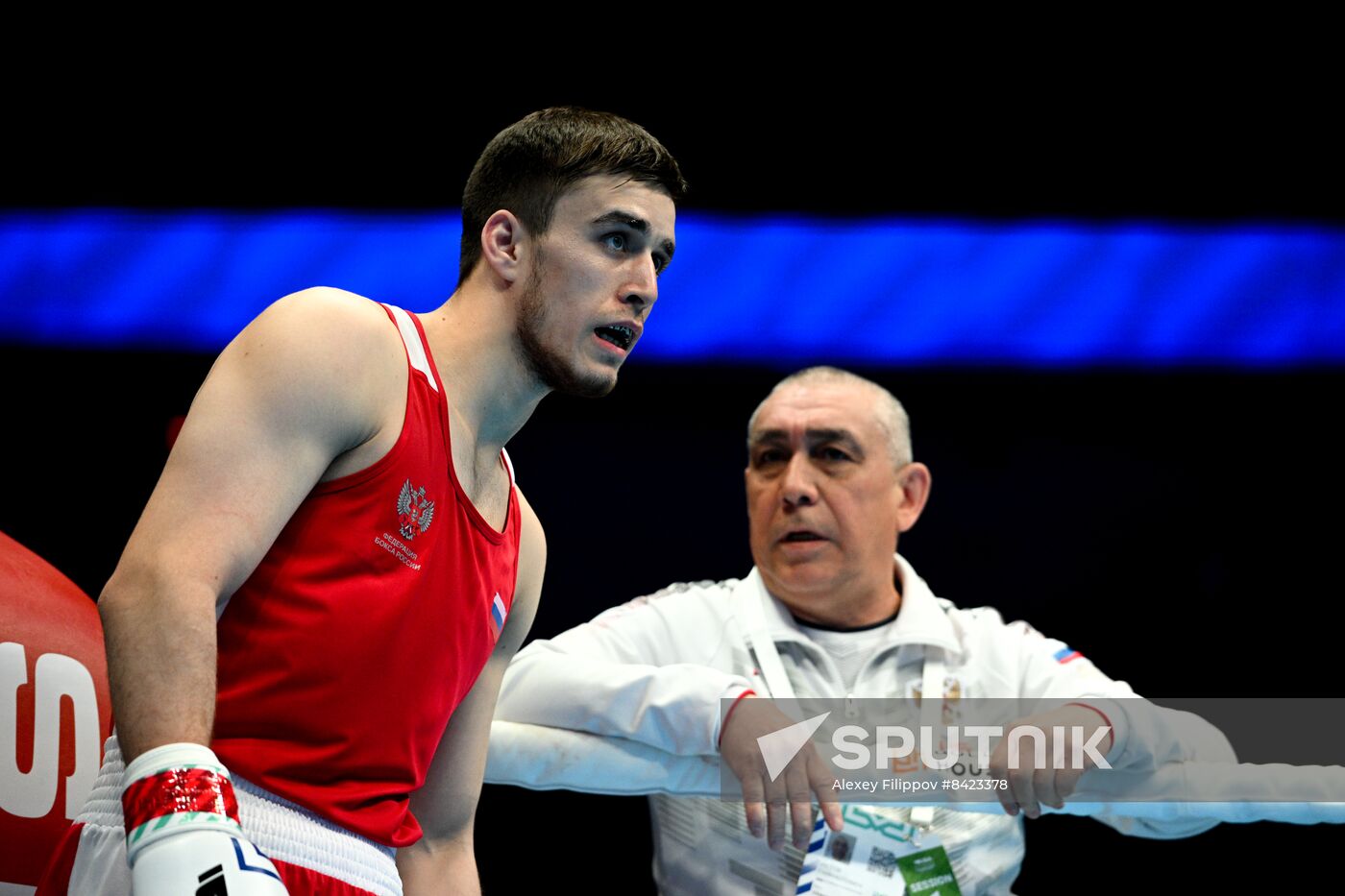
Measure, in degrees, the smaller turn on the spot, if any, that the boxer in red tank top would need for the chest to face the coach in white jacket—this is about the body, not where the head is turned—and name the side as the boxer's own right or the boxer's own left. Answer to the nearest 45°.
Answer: approximately 90° to the boxer's own left

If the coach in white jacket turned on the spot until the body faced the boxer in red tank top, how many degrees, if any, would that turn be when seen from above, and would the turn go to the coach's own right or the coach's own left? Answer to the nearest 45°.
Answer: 0° — they already face them

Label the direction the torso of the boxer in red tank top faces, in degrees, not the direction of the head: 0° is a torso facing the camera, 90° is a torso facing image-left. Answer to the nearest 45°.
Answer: approximately 315°

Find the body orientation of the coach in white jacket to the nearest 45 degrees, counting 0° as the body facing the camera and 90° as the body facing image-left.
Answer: approximately 0°
